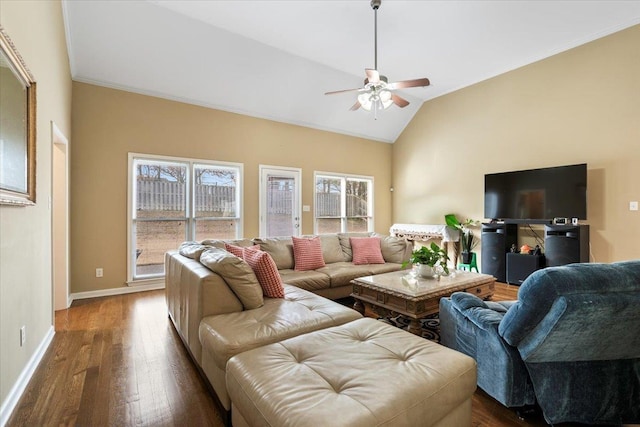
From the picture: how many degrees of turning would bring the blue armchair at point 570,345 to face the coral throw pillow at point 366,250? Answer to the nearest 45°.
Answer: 0° — it already faces it

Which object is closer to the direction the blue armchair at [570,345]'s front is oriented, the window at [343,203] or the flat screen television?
the window

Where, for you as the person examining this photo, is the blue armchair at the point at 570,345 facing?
facing away from the viewer and to the left of the viewer

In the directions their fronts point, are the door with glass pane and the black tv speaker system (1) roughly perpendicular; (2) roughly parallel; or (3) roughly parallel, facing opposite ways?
roughly perpendicular

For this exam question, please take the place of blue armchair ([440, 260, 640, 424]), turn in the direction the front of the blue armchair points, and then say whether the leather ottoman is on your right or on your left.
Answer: on your left

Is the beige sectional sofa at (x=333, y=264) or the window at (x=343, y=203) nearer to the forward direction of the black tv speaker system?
the beige sectional sofa
